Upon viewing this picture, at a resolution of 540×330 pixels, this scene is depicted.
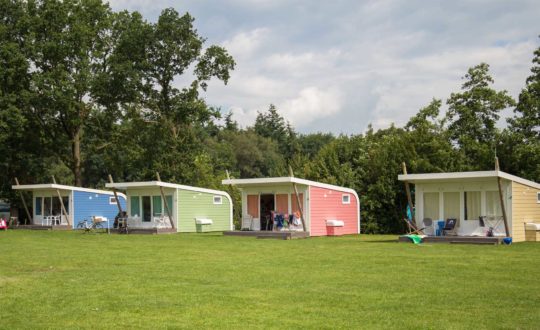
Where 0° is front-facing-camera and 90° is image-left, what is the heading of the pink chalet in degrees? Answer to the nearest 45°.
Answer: approximately 45°

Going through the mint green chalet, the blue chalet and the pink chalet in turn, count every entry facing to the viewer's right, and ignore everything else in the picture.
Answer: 0

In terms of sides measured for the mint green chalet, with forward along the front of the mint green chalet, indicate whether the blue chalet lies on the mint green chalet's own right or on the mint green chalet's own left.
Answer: on the mint green chalet's own right

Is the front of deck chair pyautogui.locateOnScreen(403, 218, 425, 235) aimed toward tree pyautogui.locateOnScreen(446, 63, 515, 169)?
no

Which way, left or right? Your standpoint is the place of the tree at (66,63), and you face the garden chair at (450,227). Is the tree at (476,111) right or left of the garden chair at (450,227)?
left

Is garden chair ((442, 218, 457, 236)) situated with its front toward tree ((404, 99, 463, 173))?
no

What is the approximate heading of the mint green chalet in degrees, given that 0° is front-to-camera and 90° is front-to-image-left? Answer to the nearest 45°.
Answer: approximately 45°

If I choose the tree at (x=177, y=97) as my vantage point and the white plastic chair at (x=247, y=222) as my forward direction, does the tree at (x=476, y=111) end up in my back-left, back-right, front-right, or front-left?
front-left

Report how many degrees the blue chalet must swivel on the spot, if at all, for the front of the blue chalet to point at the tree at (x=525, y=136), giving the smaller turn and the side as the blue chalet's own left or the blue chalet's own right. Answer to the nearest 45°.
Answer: approximately 90° to the blue chalet's own left

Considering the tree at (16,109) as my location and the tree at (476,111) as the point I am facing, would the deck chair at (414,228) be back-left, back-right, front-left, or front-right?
front-right

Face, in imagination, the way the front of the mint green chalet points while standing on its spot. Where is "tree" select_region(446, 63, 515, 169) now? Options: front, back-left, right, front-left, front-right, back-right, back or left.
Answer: back-left

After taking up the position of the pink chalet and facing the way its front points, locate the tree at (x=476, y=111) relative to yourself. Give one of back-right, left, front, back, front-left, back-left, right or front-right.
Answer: back

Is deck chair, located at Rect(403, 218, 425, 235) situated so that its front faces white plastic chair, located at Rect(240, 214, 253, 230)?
no
